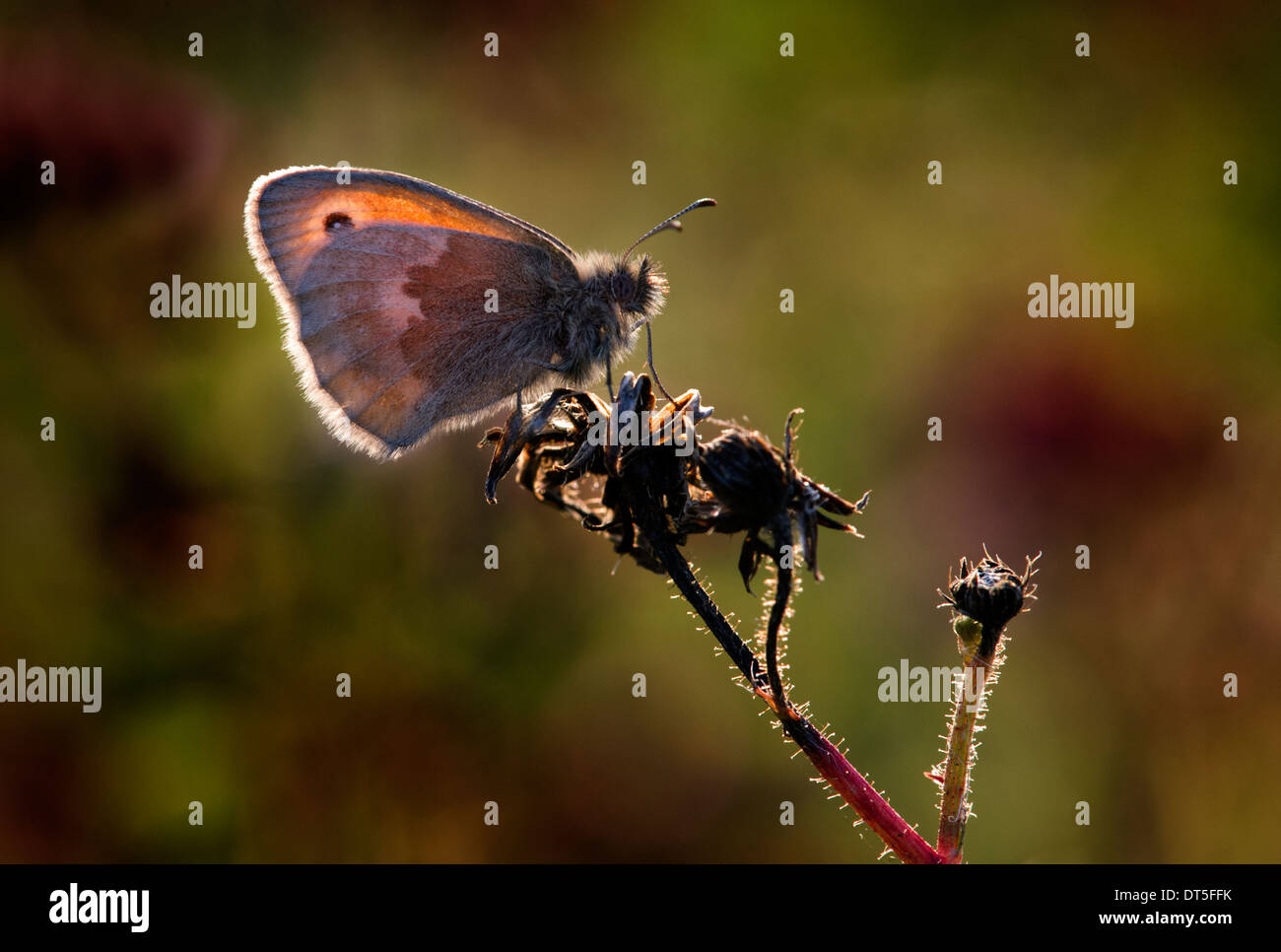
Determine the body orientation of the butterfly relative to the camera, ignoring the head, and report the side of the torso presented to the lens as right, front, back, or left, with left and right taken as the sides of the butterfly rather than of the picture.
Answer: right
